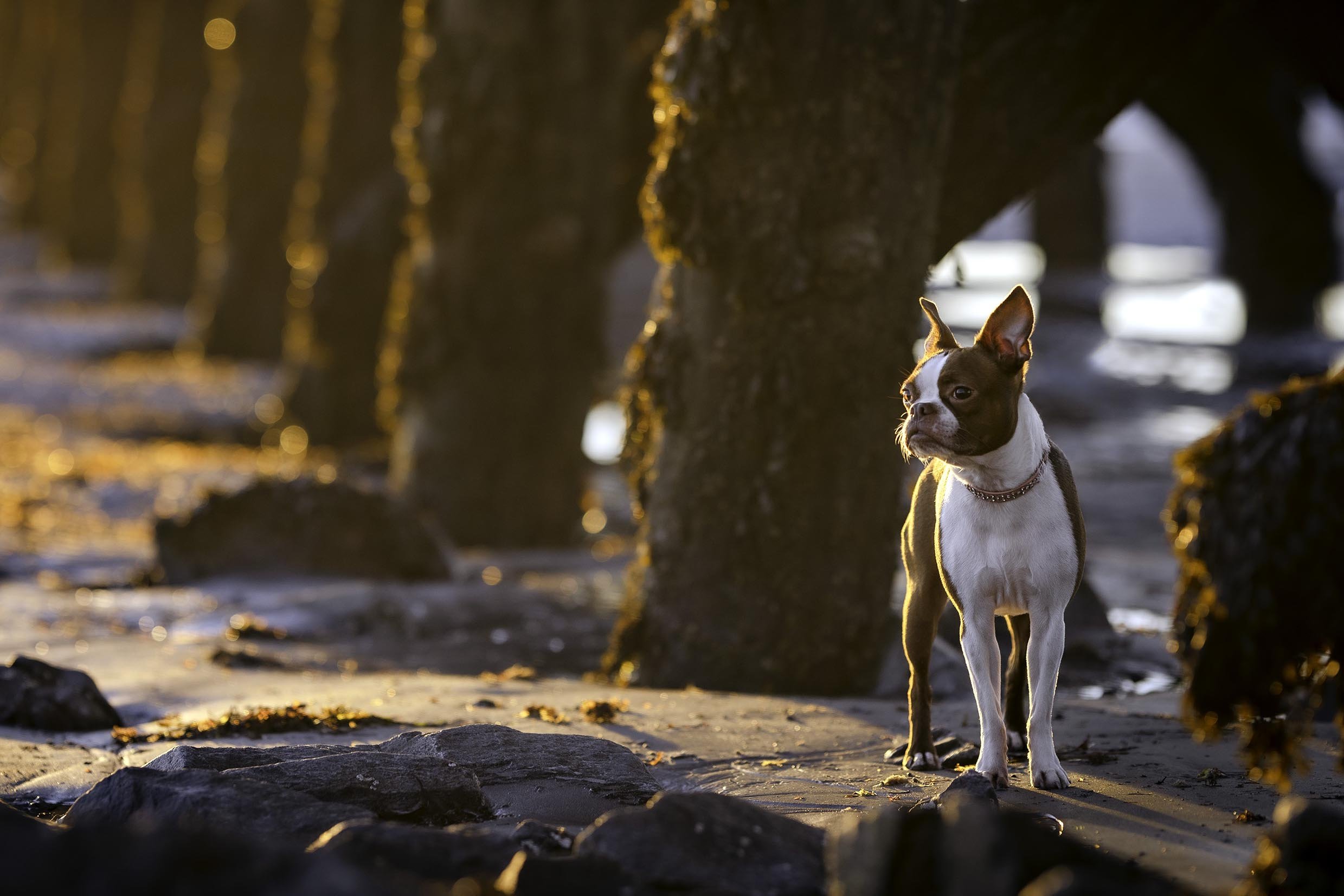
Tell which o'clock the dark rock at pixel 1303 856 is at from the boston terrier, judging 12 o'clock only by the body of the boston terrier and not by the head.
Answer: The dark rock is roughly at 11 o'clock from the boston terrier.

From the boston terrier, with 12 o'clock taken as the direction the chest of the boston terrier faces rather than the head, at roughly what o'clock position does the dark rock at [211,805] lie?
The dark rock is roughly at 2 o'clock from the boston terrier.

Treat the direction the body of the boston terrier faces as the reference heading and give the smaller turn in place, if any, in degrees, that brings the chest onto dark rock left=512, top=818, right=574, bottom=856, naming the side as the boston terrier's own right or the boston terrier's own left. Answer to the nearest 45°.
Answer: approximately 45° to the boston terrier's own right

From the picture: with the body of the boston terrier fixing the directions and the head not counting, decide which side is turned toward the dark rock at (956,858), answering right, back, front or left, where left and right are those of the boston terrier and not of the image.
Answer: front

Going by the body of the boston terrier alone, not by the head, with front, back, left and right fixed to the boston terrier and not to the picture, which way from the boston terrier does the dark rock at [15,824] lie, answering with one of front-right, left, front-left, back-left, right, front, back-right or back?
front-right

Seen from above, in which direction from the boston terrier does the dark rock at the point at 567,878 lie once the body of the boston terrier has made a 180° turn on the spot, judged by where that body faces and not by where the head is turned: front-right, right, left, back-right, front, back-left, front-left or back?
back-left

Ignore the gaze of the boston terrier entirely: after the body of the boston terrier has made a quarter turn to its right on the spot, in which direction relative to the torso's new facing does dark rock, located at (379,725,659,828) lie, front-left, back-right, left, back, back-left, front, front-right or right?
front

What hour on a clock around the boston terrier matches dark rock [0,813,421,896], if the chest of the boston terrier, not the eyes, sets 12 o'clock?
The dark rock is roughly at 1 o'clock from the boston terrier.

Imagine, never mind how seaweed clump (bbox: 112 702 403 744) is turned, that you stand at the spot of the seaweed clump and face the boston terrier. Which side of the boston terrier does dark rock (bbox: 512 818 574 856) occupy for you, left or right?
right

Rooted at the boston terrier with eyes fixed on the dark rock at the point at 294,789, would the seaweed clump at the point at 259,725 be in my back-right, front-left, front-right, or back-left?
front-right

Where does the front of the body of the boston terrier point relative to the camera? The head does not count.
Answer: toward the camera

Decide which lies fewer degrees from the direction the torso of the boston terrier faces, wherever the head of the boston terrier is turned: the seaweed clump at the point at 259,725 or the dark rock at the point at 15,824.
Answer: the dark rock

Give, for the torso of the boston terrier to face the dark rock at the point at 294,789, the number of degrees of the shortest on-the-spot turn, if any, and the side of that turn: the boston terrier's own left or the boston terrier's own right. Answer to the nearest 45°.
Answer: approximately 90° to the boston terrier's own right

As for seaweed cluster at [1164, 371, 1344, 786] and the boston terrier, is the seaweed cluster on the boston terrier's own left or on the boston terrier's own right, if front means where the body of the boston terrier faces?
on the boston terrier's own left

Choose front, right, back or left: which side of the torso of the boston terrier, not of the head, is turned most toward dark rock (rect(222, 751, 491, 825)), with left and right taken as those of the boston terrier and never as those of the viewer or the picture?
right
